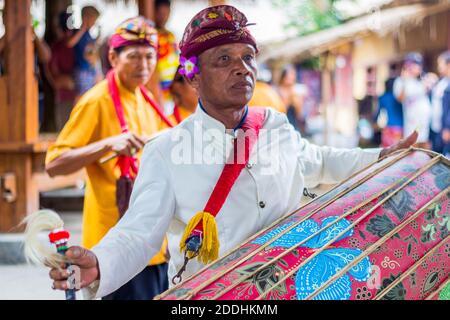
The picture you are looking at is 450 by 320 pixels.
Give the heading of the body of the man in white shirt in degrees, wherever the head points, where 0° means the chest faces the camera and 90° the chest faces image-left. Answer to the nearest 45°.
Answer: approximately 315°

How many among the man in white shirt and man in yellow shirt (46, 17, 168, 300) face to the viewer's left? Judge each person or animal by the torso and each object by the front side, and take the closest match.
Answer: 0

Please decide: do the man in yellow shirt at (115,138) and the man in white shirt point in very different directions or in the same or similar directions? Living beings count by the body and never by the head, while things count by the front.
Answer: same or similar directions

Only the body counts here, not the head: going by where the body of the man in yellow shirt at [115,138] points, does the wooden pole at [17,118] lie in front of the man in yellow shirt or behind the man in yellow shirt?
behind

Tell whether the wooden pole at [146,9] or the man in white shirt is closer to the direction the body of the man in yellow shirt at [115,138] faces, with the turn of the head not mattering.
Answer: the man in white shirt

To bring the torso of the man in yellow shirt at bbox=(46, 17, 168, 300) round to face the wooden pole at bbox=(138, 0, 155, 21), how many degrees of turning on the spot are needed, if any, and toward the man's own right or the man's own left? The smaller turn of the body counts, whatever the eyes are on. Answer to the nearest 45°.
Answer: approximately 135° to the man's own left

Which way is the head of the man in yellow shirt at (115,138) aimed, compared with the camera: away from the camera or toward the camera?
toward the camera

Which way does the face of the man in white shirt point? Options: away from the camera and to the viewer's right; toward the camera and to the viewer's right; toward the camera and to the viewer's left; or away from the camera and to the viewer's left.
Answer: toward the camera and to the viewer's right

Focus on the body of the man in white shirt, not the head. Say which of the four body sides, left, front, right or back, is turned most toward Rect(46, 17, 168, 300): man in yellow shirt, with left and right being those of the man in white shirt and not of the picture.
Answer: back

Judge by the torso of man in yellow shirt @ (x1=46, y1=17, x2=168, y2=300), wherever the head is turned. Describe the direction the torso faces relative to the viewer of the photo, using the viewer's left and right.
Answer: facing the viewer and to the right of the viewer

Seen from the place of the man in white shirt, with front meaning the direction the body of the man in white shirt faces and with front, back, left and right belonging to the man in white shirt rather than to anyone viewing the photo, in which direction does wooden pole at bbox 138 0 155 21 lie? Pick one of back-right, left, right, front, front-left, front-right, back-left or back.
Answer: back-left
